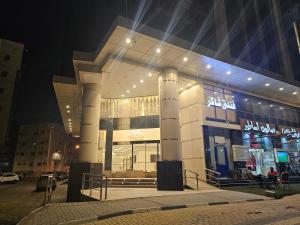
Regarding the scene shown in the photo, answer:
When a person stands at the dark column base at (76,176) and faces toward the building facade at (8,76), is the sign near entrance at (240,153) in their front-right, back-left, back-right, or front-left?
back-right

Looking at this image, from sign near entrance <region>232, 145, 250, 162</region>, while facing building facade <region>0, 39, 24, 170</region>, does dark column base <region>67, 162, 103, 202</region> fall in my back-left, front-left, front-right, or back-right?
front-left

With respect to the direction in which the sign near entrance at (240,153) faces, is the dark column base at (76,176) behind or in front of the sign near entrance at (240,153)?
in front

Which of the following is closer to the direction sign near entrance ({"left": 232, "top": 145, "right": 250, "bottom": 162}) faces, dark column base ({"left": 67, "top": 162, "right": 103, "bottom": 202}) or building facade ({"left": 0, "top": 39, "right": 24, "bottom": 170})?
the dark column base
